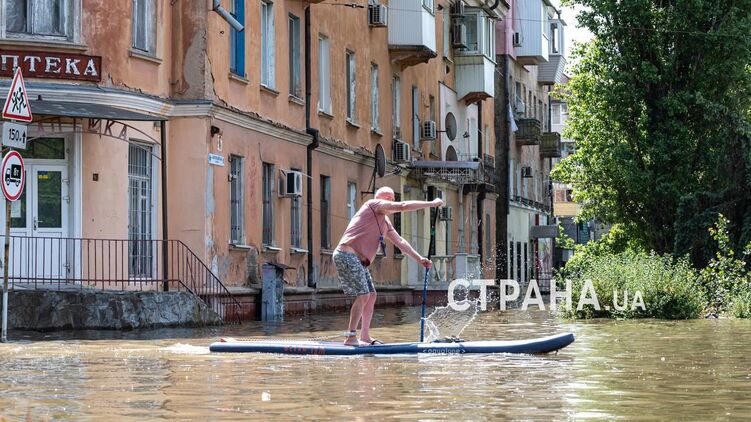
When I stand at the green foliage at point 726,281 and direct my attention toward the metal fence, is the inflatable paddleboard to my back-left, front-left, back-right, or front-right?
front-left

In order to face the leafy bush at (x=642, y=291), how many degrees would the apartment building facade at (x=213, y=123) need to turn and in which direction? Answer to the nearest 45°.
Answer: approximately 45° to its left

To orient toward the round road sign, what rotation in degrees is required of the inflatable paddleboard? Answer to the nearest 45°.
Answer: approximately 135° to its left

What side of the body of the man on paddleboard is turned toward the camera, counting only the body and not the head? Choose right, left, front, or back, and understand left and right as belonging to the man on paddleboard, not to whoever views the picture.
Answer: right

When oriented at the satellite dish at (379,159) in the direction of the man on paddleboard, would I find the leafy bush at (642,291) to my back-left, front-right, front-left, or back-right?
front-left

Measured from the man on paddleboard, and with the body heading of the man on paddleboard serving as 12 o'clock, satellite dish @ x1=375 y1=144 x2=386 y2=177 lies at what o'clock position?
The satellite dish is roughly at 9 o'clock from the man on paddleboard.

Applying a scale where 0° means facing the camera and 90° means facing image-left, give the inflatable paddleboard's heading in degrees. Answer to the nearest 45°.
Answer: approximately 270°
